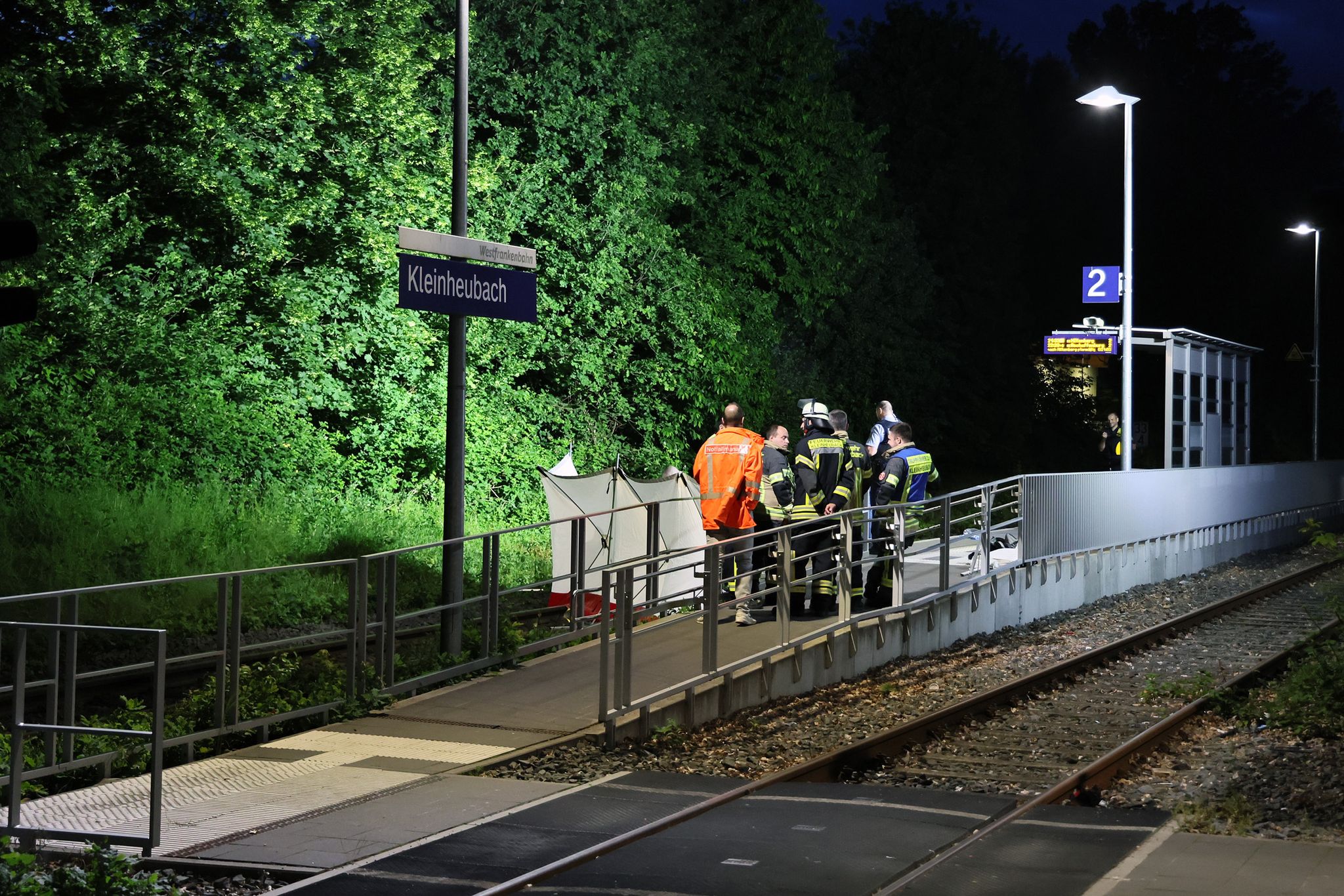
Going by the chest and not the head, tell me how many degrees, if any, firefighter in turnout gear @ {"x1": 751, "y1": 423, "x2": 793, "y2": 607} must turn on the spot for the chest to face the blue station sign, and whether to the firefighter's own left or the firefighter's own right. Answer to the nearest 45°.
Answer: approximately 135° to the firefighter's own right

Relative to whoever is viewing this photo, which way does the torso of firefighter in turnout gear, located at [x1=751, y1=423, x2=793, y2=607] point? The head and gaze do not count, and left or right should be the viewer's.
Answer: facing to the right of the viewer

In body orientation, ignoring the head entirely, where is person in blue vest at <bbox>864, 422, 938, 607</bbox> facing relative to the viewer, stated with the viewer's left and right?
facing away from the viewer and to the left of the viewer

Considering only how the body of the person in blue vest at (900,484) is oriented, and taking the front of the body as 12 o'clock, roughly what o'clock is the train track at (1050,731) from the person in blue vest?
The train track is roughly at 7 o'clock from the person in blue vest.

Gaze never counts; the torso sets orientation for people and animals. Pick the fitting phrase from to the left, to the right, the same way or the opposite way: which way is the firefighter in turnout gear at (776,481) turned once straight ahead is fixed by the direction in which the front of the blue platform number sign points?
to the left

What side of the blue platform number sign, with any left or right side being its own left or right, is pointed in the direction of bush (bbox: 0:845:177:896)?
front

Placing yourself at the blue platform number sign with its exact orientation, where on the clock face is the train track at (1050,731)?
The train track is roughly at 12 o'clock from the blue platform number sign.

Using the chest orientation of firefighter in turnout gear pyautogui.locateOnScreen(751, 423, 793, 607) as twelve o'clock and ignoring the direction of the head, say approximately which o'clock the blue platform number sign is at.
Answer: The blue platform number sign is roughly at 10 o'clock from the firefighter in turnout gear.

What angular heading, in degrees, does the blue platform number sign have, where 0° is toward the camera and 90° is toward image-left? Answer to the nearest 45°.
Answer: approximately 0°

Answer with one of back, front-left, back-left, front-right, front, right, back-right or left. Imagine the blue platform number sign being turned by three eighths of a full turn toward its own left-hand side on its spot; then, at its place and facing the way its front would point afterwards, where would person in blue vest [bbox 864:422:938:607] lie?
back-right

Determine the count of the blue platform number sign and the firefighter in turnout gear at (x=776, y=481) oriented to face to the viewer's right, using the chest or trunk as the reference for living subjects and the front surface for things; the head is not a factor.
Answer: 1

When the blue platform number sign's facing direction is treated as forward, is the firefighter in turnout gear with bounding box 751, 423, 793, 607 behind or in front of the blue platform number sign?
in front
